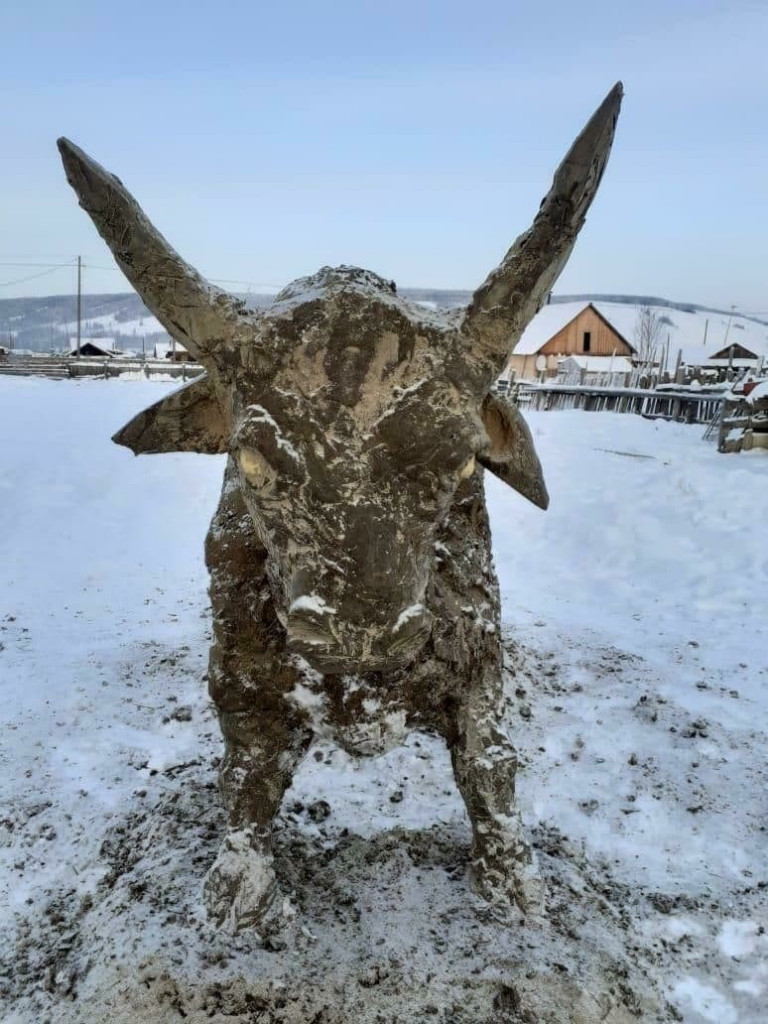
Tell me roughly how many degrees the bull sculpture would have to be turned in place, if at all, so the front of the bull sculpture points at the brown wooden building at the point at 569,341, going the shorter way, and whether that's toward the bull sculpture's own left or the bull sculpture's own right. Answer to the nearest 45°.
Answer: approximately 180°

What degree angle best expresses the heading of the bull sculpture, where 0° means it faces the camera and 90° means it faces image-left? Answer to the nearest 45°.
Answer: approximately 0°

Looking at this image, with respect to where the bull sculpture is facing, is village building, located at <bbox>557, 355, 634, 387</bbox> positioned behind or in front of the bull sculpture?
behind

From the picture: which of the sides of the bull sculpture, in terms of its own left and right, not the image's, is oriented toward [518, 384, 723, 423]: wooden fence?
back
